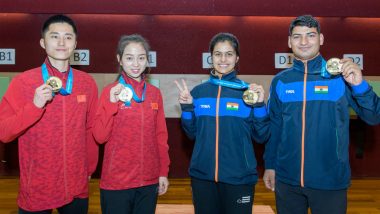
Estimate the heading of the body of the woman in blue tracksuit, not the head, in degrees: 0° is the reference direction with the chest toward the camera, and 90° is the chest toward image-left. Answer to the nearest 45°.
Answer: approximately 0°

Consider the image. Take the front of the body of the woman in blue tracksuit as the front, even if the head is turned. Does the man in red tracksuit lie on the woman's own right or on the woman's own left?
on the woman's own right

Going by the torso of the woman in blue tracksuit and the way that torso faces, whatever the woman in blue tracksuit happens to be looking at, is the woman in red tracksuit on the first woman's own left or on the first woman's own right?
on the first woman's own right

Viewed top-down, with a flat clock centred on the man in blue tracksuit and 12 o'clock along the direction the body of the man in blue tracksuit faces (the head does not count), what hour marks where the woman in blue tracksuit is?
The woman in blue tracksuit is roughly at 3 o'clock from the man in blue tracksuit.

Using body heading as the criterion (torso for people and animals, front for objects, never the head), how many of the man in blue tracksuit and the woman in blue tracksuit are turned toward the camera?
2

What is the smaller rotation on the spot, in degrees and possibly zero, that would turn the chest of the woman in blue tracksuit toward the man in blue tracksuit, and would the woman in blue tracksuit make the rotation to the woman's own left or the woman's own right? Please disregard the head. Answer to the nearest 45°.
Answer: approximately 90° to the woman's own left

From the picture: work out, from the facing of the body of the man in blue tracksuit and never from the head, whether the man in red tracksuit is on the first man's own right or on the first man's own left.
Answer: on the first man's own right

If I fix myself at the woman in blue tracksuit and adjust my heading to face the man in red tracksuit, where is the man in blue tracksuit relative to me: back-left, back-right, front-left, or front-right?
back-left
